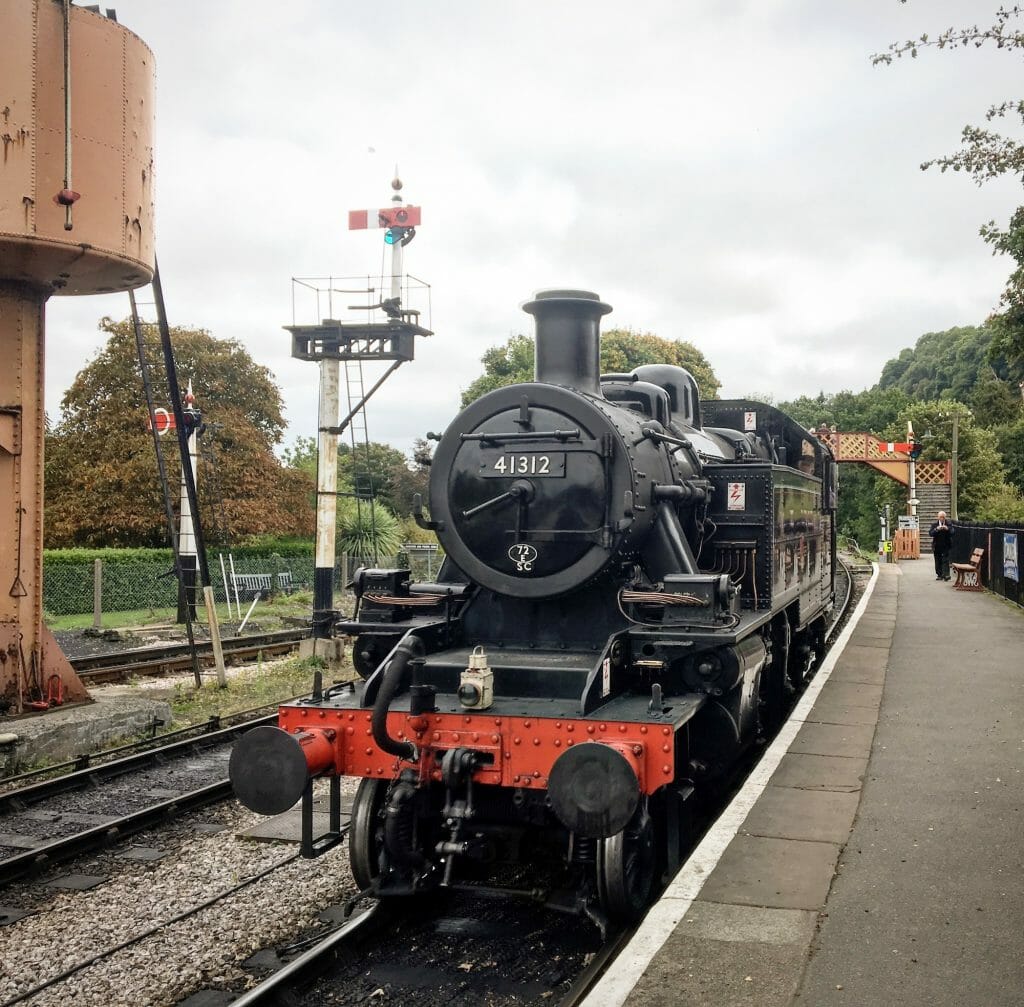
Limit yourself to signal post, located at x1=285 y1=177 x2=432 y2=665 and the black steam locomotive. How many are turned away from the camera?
0

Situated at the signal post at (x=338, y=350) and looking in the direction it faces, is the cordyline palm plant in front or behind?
behind

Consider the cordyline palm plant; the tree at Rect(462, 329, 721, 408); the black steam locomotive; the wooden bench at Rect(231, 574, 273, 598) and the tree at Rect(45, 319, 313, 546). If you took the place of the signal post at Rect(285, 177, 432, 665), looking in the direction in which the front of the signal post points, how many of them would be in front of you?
1

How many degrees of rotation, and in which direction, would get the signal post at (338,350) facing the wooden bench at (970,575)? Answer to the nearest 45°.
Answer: approximately 90° to its left

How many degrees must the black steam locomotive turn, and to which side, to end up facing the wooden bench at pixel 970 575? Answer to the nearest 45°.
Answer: approximately 180°

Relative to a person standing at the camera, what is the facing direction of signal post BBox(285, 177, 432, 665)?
facing the viewer

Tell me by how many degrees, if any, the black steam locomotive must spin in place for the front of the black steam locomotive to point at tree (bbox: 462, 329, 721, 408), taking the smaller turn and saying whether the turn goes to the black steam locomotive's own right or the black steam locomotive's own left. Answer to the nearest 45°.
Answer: approximately 135° to the black steam locomotive's own right

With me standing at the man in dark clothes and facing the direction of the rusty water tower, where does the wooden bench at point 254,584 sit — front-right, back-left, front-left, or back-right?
front-right

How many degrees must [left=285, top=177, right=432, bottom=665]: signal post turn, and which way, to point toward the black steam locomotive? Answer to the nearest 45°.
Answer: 0° — it already faces it

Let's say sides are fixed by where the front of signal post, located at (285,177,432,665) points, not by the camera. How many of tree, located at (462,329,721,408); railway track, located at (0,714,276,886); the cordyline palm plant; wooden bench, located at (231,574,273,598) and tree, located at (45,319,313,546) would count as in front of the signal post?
1

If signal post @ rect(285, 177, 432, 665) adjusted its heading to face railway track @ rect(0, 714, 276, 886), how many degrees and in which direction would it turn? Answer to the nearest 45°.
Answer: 0° — it already faces it

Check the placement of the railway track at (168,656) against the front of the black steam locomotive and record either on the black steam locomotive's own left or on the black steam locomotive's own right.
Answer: on the black steam locomotive's own right

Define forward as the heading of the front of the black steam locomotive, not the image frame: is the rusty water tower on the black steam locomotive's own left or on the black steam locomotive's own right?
on the black steam locomotive's own right

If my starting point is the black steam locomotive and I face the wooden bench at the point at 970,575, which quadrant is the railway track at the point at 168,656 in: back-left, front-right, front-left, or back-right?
front-left

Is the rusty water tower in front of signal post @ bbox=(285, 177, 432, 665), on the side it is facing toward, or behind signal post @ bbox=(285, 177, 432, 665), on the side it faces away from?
in front
